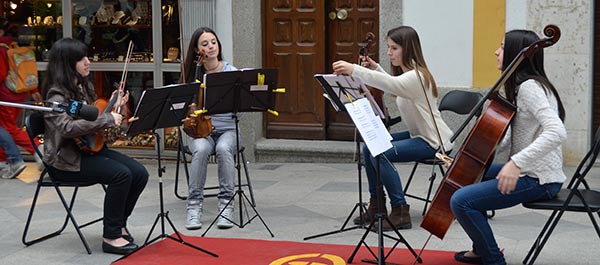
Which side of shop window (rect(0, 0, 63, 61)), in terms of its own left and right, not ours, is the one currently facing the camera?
front

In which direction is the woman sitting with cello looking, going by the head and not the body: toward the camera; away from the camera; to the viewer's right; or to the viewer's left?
to the viewer's left

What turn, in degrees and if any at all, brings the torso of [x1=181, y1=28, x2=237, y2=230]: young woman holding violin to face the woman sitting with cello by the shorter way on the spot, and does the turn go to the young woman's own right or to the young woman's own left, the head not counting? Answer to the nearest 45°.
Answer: approximately 45° to the young woman's own left

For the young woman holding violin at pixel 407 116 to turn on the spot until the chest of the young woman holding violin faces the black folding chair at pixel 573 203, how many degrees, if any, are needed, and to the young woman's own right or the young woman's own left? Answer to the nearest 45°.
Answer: approximately 135° to the young woman's own left

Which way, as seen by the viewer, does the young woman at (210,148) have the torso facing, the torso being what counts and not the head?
toward the camera

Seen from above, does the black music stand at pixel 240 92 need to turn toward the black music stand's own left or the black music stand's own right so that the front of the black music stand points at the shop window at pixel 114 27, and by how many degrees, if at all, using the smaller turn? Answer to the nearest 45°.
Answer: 0° — it already faces it

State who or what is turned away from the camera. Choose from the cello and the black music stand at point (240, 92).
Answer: the black music stand

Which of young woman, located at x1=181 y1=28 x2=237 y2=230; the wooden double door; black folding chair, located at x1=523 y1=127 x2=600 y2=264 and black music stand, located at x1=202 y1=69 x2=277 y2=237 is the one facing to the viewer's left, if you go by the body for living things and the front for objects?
the black folding chair

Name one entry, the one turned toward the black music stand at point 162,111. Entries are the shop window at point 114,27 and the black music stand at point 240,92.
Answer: the shop window

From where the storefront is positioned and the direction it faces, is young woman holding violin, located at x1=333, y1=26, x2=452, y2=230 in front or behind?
in front

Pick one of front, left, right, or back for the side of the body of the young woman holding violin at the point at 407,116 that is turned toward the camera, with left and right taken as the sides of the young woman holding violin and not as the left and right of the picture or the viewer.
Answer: left

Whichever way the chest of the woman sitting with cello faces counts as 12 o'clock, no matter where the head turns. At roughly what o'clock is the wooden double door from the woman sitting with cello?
The wooden double door is roughly at 2 o'clock from the woman sitting with cello.

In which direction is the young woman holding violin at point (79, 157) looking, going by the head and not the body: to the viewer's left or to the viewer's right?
to the viewer's right

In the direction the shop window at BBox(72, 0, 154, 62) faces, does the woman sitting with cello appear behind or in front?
in front

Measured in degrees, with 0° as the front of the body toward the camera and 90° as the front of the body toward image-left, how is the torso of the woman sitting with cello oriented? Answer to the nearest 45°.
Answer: approximately 90°

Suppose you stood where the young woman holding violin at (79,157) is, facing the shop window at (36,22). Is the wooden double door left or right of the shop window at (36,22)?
right

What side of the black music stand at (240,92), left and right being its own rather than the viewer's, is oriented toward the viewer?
back
